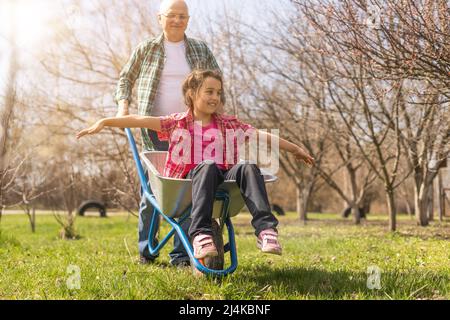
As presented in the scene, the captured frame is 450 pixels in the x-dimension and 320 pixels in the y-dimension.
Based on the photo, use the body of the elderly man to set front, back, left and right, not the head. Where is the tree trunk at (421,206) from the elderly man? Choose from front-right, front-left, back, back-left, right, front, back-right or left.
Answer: back-left

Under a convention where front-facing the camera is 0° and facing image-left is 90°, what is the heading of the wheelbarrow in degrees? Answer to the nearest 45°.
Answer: approximately 315°

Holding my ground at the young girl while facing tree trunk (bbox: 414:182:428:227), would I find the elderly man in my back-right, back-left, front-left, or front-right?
front-left

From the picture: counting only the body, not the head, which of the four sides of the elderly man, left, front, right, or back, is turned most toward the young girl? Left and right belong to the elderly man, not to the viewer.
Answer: front

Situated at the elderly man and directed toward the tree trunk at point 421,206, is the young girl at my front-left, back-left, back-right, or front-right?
back-right

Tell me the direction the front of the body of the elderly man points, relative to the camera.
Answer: toward the camera

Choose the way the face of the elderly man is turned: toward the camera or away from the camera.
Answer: toward the camera

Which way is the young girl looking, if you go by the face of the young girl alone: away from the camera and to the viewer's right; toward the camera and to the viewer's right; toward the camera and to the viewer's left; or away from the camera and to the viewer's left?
toward the camera and to the viewer's right

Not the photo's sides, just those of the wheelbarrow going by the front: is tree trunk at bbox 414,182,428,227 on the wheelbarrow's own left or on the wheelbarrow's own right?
on the wheelbarrow's own left

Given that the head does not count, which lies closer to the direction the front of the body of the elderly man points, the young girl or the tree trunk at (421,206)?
the young girl
